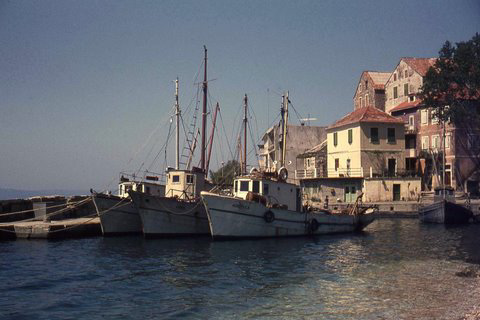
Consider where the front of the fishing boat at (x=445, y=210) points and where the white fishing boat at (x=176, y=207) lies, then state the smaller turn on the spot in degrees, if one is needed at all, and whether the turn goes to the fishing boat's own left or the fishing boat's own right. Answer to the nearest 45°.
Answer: approximately 45° to the fishing boat's own right

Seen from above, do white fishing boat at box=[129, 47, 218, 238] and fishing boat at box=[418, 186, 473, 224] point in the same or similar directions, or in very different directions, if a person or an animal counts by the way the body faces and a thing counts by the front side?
same or similar directions

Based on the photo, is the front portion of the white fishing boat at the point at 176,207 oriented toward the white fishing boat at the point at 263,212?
no

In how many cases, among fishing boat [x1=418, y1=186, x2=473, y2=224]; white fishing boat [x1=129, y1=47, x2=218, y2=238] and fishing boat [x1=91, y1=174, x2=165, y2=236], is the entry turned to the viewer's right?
0

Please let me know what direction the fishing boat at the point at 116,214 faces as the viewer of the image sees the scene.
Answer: facing the viewer and to the left of the viewer

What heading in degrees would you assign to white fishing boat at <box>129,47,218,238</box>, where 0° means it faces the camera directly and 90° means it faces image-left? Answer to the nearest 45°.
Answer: approximately 45°

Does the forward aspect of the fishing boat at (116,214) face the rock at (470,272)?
no

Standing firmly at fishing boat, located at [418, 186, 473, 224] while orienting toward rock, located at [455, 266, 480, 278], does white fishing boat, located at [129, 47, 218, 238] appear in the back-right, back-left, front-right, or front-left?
front-right

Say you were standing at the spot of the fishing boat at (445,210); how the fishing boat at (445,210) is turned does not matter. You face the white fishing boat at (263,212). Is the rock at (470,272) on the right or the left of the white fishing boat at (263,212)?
left

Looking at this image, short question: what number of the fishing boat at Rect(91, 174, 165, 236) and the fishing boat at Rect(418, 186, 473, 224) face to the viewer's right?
0

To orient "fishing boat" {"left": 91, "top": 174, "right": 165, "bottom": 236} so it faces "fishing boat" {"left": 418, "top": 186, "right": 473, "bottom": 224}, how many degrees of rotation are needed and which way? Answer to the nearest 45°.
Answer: approximately 135° to its left
